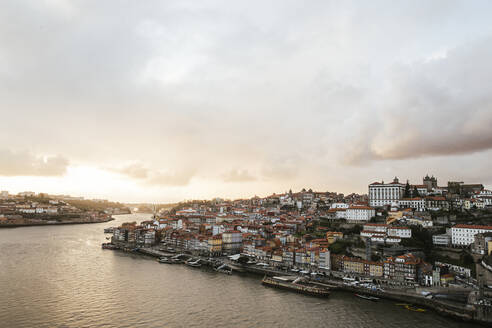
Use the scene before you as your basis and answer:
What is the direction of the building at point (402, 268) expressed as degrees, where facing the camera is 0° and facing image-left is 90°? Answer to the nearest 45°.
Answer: approximately 45°

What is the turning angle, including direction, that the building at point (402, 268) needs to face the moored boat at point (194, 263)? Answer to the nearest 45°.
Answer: approximately 45° to its right

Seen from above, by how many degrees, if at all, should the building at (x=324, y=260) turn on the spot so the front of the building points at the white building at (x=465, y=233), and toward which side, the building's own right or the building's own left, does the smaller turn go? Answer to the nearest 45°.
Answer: approximately 135° to the building's own left

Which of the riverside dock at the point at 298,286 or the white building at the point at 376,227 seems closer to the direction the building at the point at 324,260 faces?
the riverside dock

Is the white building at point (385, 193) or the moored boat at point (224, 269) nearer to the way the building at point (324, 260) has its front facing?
the moored boat

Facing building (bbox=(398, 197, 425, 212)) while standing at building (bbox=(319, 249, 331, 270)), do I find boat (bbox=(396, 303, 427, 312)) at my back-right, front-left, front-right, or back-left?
back-right

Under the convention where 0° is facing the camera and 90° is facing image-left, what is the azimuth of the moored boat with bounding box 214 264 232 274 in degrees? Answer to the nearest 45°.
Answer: approximately 90°
